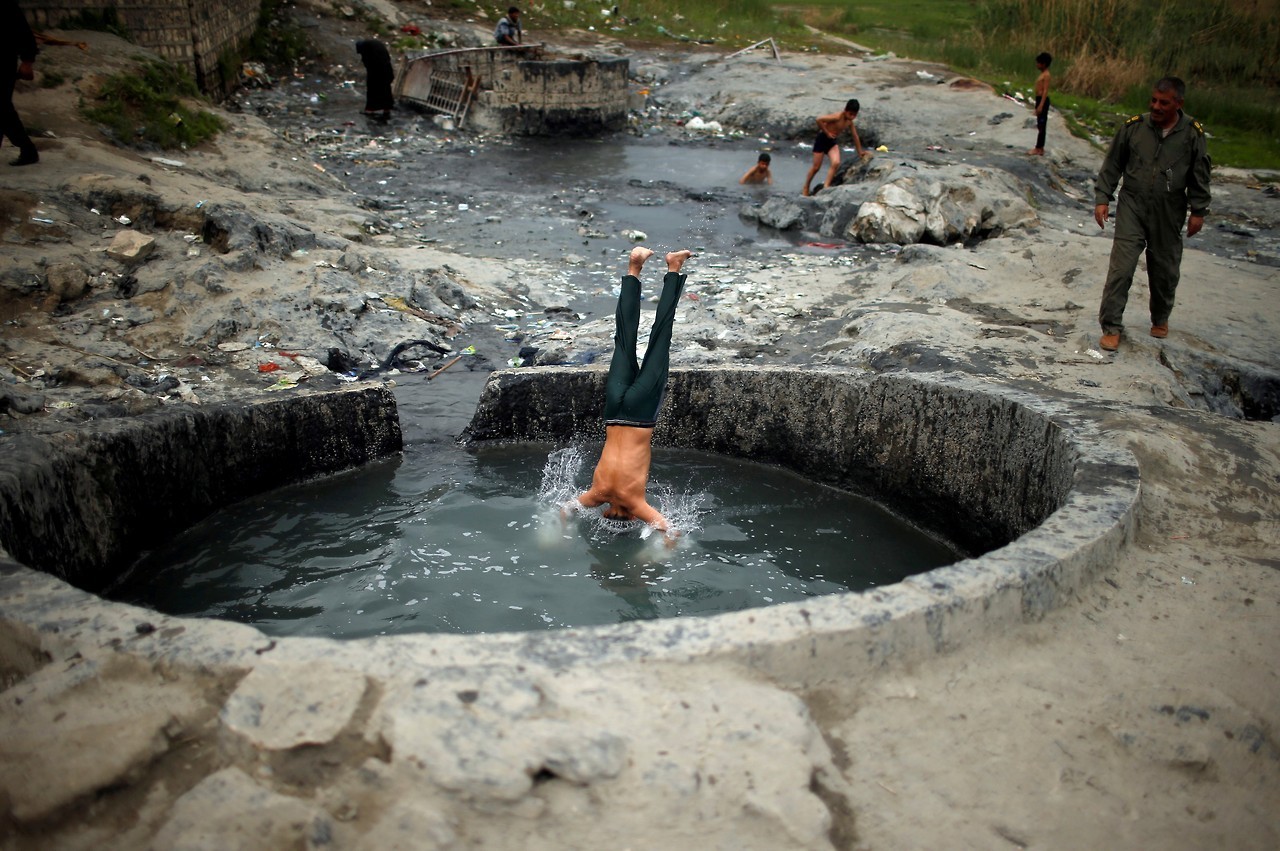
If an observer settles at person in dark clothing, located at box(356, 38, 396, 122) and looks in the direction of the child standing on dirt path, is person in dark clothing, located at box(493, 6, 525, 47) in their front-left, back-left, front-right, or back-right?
front-left

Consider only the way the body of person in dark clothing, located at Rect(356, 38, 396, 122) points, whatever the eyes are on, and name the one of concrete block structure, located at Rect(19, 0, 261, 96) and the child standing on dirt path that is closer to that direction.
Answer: the concrete block structure

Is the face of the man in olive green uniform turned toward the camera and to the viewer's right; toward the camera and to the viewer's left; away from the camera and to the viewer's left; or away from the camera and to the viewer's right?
toward the camera and to the viewer's left

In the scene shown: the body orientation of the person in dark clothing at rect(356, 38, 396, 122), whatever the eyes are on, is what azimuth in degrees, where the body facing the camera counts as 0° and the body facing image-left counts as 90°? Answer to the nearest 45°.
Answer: approximately 90°

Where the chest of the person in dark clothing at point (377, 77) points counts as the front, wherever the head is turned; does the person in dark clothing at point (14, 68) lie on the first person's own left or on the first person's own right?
on the first person's own left

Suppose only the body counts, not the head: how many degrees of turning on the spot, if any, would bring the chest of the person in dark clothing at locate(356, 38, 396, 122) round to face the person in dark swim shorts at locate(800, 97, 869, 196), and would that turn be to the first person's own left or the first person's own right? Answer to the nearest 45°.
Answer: approximately 135° to the first person's own left

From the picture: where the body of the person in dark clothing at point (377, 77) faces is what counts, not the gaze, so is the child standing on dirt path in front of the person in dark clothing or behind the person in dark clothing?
behind

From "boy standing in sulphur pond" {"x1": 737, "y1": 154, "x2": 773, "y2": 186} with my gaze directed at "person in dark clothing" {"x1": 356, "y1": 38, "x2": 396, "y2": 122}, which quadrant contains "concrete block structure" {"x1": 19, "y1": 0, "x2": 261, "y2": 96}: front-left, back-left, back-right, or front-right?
front-left
